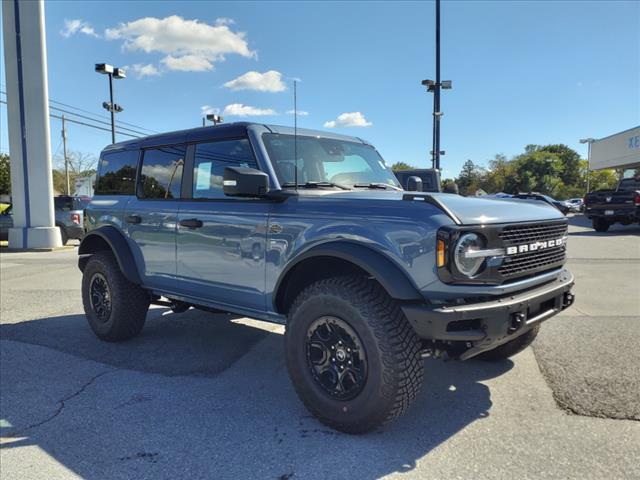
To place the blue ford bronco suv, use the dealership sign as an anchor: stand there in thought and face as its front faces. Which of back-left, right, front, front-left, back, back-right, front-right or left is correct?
front-left

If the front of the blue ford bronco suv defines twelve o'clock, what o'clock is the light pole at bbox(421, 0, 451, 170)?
The light pole is roughly at 8 o'clock from the blue ford bronco suv.

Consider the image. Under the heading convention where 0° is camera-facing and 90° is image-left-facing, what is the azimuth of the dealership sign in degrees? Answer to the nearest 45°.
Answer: approximately 45°

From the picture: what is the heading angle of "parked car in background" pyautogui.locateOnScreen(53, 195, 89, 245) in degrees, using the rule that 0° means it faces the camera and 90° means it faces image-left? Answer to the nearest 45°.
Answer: approximately 135°

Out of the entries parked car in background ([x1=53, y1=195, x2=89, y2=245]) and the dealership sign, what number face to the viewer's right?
0

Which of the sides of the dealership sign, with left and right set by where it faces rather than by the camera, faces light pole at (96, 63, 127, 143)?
front

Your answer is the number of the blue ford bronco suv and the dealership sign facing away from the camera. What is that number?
0

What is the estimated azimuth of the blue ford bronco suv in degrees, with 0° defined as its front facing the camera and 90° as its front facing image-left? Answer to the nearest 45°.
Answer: approximately 315°

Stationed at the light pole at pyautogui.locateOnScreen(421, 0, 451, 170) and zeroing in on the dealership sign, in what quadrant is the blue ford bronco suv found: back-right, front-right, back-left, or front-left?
back-right
